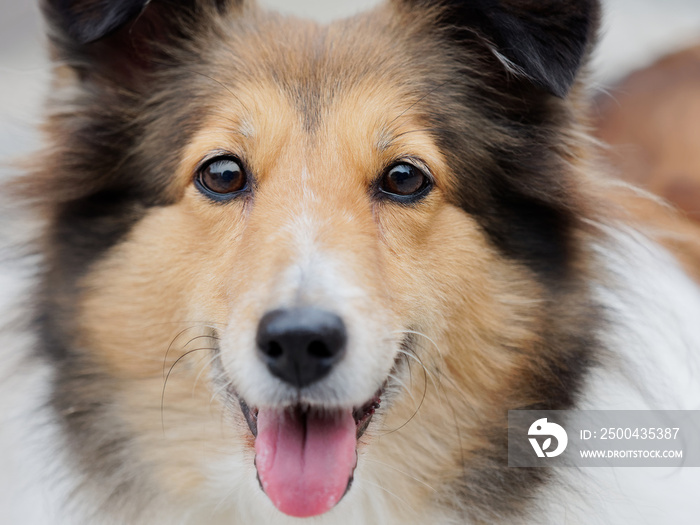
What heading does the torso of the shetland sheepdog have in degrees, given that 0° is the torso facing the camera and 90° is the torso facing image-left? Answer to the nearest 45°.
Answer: approximately 0°
